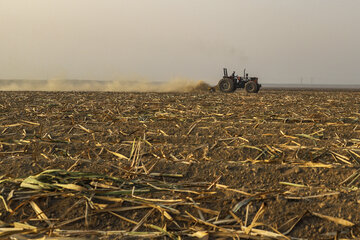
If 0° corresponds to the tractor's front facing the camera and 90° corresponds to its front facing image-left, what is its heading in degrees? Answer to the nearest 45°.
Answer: approximately 270°
